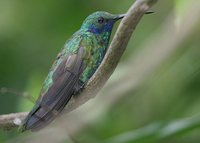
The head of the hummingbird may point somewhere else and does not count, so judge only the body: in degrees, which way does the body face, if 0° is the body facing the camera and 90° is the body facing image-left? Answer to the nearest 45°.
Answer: approximately 270°
